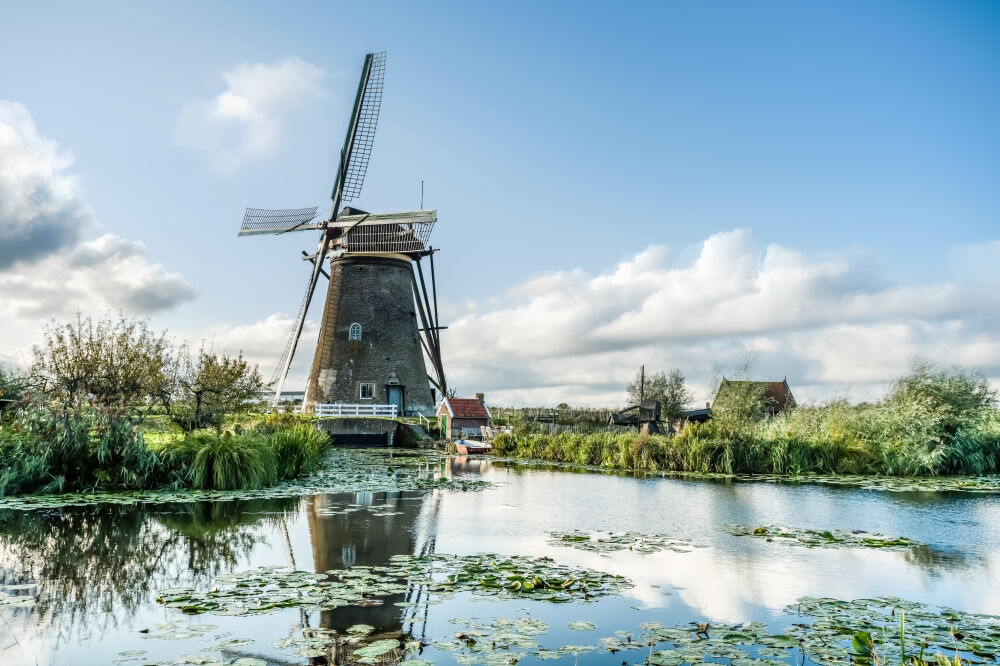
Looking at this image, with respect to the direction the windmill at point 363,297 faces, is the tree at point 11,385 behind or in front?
in front

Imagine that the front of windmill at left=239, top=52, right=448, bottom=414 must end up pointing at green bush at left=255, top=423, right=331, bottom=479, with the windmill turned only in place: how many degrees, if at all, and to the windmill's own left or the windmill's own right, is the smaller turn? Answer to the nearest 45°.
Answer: approximately 45° to the windmill's own left

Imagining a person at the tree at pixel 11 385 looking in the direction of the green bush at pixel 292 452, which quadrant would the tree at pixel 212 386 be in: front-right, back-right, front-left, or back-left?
front-left

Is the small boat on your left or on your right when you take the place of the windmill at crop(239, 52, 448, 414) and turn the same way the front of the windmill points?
on your left

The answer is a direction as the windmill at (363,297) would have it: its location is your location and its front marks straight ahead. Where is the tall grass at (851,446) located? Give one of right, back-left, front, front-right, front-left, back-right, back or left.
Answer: left

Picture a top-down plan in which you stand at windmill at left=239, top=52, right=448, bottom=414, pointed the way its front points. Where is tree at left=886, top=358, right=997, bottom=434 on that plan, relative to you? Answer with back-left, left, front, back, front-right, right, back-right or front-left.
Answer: left

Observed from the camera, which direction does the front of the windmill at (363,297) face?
facing the viewer and to the left of the viewer

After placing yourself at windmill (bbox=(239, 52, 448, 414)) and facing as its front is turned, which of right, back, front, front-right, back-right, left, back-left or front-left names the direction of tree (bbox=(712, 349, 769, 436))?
back-left
